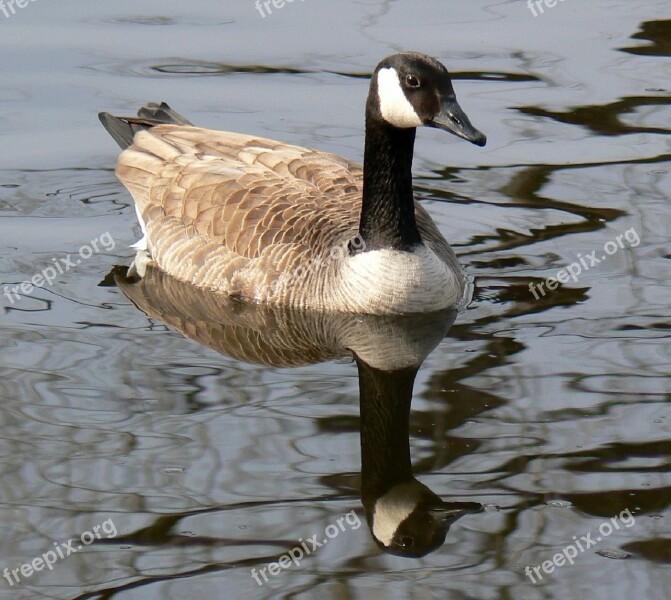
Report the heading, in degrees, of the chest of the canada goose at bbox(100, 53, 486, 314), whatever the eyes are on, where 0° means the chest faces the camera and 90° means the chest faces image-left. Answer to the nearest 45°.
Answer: approximately 315°
